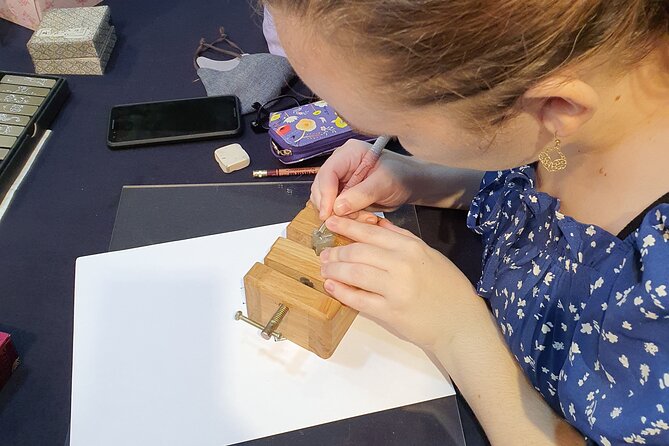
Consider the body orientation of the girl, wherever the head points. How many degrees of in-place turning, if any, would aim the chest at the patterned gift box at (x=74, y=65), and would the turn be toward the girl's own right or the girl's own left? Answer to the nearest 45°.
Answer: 0° — they already face it

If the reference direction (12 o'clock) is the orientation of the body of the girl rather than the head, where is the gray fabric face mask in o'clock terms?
The gray fabric face mask is roughly at 1 o'clock from the girl.

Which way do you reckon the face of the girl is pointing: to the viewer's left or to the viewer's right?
to the viewer's left

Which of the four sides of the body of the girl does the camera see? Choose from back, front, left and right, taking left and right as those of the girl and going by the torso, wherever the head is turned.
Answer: left

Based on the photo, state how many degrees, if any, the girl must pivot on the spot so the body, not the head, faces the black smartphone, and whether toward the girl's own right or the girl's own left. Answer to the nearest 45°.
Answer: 0° — they already face it

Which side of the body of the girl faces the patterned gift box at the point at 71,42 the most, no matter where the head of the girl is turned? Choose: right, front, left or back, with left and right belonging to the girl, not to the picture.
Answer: front
